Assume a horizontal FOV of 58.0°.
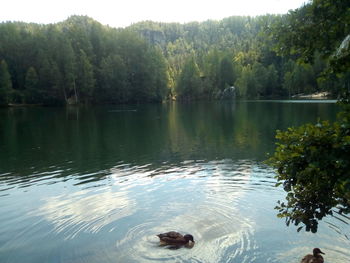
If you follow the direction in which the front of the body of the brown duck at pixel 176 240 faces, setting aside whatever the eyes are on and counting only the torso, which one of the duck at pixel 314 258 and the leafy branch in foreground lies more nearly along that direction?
the duck

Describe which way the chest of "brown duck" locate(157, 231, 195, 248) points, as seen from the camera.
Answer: to the viewer's right

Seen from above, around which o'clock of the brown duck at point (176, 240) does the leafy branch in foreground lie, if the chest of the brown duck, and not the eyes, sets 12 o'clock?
The leafy branch in foreground is roughly at 2 o'clock from the brown duck.
